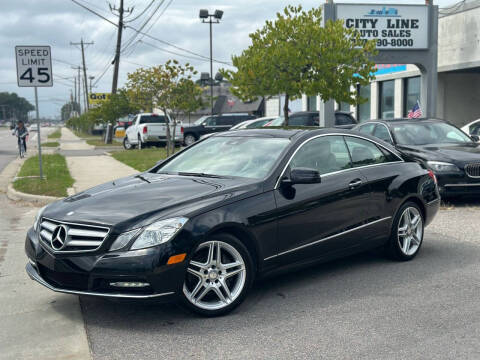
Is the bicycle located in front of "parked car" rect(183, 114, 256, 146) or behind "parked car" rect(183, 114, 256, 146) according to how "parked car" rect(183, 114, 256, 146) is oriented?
in front

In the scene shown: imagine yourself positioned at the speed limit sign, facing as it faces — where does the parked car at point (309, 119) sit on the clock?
The parked car is roughly at 8 o'clock from the speed limit sign.

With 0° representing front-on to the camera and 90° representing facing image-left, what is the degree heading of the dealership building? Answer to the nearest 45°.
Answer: approximately 45°

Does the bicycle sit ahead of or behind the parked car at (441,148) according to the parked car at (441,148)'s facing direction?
behind

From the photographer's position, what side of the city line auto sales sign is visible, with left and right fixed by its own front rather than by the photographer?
front

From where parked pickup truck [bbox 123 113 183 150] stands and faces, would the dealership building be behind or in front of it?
behind

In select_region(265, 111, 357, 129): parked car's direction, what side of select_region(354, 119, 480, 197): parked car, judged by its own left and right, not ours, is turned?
back

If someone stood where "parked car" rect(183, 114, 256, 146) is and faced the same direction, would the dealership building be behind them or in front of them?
behind

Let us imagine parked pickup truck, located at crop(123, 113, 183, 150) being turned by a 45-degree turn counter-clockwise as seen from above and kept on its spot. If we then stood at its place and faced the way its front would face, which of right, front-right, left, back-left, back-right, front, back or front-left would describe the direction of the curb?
left

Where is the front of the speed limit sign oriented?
toward the camera

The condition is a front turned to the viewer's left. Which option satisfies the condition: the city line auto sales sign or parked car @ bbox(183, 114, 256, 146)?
the parked car

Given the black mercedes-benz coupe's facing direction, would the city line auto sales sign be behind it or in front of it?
behind

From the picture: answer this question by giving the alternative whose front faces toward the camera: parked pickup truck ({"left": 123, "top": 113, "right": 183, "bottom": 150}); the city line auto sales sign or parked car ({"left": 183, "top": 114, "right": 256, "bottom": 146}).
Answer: the city line auto sales sign

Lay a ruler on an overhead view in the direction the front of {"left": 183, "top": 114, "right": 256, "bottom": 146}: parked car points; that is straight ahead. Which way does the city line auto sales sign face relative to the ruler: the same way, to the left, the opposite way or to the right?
to the left
